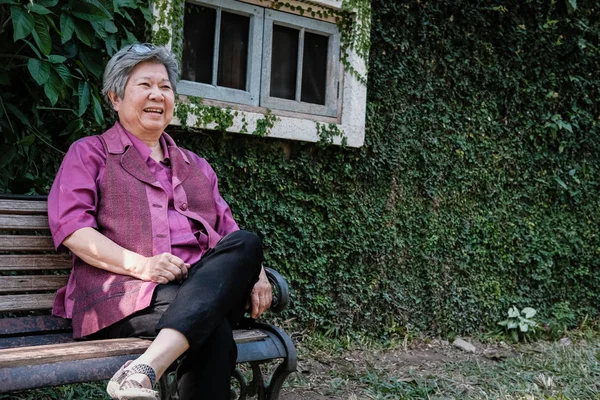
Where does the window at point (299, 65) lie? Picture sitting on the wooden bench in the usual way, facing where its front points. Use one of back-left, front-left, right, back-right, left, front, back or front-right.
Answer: left

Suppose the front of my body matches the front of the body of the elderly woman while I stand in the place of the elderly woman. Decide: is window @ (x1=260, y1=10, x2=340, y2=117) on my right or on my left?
on my left

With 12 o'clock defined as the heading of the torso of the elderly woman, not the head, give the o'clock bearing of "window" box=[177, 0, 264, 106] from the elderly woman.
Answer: The window is roughly at 8 o'clock from the elderly woman.

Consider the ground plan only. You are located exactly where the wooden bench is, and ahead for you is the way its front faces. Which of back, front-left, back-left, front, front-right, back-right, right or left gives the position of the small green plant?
left

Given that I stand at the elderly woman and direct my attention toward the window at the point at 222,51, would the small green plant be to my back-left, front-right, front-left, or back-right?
front-right

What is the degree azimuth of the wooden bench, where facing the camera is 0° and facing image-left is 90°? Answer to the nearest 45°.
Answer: approximately 315°

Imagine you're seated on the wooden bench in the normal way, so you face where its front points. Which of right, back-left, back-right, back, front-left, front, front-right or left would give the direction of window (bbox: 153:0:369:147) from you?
left

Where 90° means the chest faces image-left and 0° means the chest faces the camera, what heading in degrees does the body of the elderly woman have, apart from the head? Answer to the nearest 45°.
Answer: approximately 315°

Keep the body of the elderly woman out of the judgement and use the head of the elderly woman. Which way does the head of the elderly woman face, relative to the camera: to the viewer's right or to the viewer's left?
to the viewer's right

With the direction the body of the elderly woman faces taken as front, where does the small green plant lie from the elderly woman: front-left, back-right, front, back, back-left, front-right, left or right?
left
